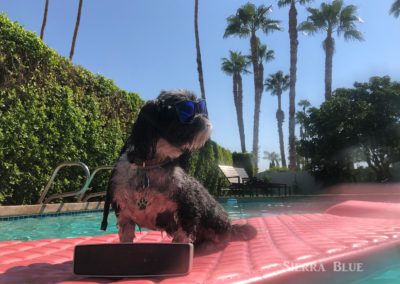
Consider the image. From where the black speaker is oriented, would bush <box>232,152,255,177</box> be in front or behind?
behind

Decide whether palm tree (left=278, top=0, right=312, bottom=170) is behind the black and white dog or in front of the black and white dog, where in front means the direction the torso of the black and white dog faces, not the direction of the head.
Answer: behind

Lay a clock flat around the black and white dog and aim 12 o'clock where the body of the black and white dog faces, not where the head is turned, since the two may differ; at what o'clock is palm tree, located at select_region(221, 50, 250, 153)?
The palm tree is roughly at 5 o'clock from the black and white dog.

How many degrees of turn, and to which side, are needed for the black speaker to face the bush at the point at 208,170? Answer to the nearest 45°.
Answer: approximately 180°

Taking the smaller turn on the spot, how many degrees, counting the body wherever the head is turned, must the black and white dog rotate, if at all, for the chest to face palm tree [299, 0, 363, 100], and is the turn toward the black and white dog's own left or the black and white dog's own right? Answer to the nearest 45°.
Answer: approximately 180°

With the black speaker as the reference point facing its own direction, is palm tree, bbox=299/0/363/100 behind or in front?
behind

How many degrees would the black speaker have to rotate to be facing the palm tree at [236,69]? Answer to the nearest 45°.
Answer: approximately 180°

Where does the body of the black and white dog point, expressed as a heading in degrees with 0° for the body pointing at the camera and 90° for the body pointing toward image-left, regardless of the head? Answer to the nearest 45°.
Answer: approximately 45°

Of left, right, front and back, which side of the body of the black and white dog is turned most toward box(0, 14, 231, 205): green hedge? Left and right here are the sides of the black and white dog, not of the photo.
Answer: right
